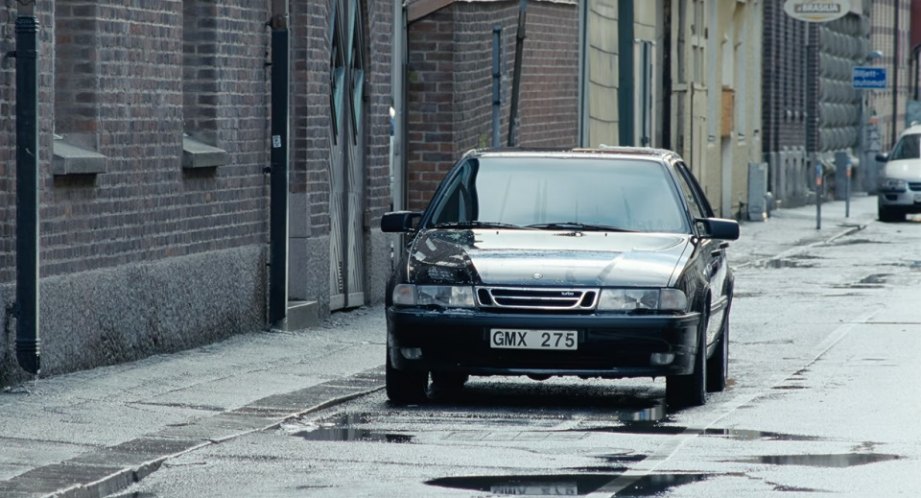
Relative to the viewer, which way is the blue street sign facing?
toward the camera

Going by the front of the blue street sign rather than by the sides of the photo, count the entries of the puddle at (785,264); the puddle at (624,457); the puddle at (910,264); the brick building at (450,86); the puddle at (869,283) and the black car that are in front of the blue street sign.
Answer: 6

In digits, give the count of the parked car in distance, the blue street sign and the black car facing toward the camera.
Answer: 3

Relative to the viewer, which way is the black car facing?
toward the camera

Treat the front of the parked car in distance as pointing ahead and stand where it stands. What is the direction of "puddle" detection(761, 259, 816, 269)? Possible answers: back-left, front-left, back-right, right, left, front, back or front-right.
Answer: front

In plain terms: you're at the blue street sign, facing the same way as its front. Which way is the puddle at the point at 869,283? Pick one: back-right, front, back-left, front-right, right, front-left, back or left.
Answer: front

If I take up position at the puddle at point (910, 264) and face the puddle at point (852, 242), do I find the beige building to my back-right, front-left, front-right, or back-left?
front-left

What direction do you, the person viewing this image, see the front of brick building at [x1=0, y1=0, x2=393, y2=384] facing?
facing the viewer and to the right of the viewer

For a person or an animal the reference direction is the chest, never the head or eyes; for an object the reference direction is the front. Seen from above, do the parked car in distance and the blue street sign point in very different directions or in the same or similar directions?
same or similar directions

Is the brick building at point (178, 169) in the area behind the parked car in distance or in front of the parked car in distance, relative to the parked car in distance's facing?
in front

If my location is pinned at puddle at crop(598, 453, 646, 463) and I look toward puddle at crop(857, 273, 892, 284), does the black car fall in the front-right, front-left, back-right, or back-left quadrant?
front-left

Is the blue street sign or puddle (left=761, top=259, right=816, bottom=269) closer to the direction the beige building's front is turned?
the puddle

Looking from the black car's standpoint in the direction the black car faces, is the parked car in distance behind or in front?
behind

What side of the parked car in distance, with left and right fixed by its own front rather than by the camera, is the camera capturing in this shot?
front

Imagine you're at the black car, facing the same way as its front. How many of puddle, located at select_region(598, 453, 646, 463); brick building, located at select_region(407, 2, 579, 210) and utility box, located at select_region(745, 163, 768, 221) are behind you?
2
